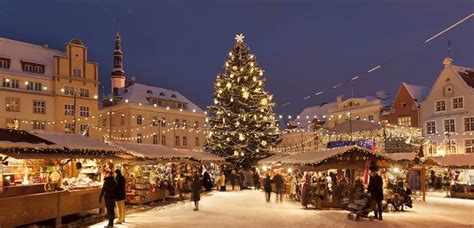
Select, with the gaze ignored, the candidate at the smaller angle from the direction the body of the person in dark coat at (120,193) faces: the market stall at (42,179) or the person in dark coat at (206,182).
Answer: the market stall

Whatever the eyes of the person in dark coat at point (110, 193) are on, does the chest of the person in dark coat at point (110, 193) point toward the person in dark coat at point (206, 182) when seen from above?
no

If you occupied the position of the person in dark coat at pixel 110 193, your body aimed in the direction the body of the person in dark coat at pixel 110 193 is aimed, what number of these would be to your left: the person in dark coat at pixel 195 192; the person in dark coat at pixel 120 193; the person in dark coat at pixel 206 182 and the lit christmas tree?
0

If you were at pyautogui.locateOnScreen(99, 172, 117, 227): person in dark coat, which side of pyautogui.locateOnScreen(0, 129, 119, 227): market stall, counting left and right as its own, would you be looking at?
front

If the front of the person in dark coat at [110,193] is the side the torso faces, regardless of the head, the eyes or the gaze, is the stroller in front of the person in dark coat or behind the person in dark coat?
behind

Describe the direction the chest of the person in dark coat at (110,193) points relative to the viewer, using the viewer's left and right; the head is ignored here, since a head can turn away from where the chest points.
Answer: facing to the left of the viewer

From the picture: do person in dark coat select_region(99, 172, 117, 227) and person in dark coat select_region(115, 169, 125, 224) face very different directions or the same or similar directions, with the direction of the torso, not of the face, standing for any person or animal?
same or similar directions

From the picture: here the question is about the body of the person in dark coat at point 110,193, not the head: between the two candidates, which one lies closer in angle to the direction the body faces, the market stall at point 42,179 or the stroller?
the market stall

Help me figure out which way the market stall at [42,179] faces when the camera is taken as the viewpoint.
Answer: facing the viewer and to the right of the viewer

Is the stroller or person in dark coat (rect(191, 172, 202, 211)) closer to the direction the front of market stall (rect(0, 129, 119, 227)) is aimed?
the stroller

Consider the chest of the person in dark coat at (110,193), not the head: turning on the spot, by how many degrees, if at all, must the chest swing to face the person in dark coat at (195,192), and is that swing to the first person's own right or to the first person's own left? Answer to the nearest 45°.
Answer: approximately 135° to the first person's own right

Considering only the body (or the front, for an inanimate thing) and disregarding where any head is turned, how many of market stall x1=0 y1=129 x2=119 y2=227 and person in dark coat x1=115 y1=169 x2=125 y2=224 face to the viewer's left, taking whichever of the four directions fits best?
1

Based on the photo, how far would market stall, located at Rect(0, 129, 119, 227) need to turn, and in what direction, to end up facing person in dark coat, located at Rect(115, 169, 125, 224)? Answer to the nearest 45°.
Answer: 0° — it already faces them

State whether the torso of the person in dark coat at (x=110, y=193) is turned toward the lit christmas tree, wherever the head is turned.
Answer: no

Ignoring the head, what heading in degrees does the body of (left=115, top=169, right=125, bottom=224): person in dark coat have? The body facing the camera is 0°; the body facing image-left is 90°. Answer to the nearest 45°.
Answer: approximately 90°

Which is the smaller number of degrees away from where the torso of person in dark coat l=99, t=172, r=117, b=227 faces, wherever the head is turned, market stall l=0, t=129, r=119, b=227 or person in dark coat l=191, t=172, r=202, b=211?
the market stall
